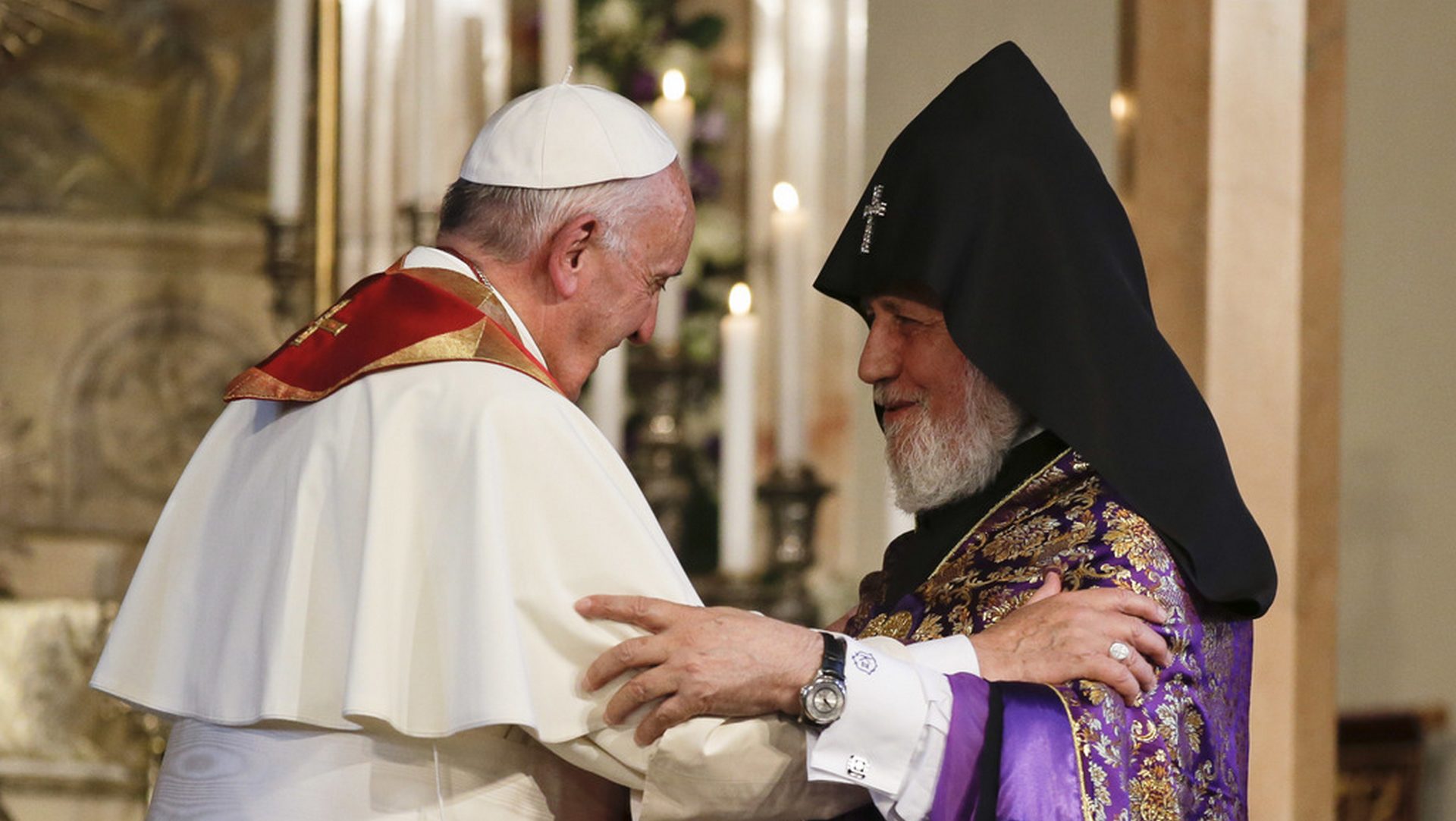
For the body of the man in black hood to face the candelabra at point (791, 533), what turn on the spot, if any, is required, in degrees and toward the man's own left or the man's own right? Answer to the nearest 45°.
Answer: approximately 90° to the man's own right

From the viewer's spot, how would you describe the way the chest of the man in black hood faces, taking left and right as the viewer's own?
facing to the left of the viewer

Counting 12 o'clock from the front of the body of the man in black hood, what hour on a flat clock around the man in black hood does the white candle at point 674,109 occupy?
The white candle is roughly at 2 o'clock from the man in black hood.

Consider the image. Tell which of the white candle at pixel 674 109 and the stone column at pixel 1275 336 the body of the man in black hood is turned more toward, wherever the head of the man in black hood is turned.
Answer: the white candle

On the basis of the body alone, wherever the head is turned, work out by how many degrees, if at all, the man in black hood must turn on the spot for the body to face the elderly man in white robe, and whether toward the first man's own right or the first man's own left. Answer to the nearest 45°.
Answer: approximately 45° to the first man's own left

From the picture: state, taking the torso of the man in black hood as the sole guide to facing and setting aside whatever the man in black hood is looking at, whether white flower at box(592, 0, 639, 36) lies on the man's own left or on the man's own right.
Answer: on the man's own right

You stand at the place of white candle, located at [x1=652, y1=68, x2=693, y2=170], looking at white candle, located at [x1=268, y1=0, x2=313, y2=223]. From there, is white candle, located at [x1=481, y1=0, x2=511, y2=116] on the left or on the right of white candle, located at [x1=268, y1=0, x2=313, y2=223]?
right

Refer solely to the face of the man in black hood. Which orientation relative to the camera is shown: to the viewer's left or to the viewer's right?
to the viewer's left

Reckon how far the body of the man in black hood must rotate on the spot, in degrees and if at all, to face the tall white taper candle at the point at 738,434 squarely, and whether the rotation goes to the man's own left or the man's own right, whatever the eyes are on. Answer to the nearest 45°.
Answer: approximately 45° to the man's own right

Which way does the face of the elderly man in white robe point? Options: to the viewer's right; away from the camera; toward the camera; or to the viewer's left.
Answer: to the viewer's right

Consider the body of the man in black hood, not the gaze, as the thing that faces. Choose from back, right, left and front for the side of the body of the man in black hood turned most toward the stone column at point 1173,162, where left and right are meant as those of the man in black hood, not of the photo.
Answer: right

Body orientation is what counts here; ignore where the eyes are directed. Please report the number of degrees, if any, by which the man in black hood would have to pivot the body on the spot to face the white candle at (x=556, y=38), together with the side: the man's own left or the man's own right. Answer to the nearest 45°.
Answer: approximately 45° to the man's own right

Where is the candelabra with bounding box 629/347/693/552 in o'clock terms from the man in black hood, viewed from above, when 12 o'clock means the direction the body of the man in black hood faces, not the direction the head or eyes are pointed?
The candelabra is roughly at 2 o'clock from the man in black hood.

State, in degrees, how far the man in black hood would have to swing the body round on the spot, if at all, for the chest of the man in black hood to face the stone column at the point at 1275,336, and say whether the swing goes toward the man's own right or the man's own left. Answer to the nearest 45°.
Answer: approximately 135° to the man's own right

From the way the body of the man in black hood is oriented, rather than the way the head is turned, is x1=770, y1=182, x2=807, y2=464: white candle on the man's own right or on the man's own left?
on the man's own right
